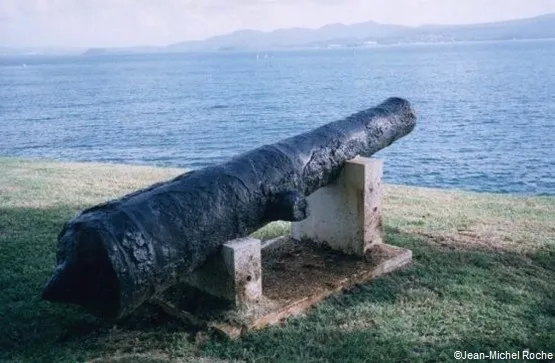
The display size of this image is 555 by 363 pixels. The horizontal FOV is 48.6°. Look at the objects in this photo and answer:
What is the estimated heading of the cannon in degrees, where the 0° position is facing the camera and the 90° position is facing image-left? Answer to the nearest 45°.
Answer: approximately 225°
